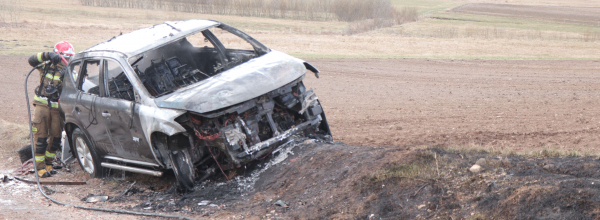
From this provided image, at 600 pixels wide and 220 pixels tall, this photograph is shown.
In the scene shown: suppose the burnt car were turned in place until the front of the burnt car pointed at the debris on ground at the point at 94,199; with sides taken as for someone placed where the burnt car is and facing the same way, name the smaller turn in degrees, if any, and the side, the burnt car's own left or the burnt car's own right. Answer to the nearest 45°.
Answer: approximately 135° to the burnt car's own right

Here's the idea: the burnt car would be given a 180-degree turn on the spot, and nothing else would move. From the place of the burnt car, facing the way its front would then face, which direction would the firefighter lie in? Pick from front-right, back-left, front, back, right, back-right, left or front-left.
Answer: front

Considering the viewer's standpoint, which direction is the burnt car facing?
facing the viewer and to the right of the viewer

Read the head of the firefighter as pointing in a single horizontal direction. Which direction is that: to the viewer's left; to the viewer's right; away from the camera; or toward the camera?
to the viewer's right

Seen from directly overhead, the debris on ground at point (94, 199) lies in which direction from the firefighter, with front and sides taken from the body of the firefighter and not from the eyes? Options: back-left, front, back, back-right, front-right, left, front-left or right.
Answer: front-right
